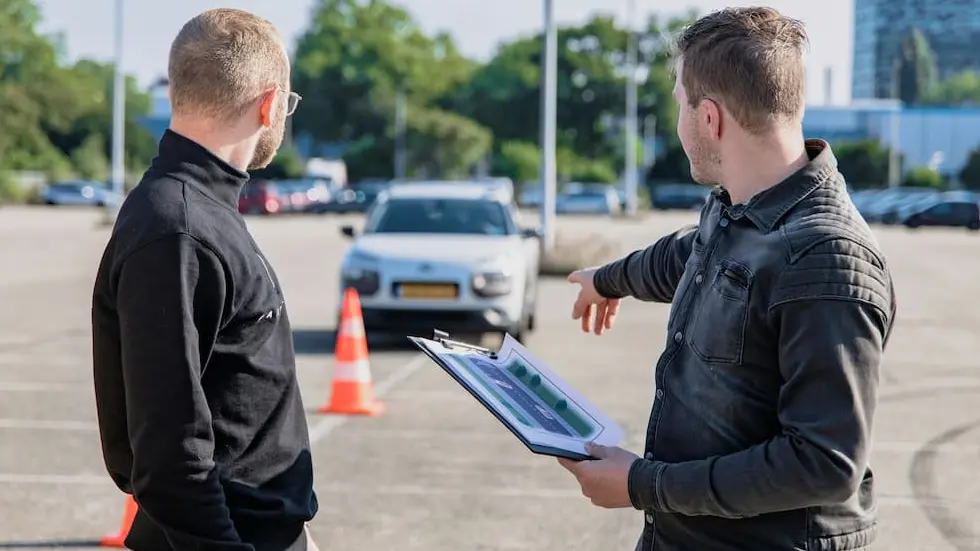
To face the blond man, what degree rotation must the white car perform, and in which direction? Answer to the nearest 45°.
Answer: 0° — it already faces them

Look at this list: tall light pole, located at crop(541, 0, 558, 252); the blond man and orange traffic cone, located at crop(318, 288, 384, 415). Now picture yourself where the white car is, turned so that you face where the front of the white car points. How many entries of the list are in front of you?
2

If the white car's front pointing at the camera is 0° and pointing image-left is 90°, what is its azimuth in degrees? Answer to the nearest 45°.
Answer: approximately 0°

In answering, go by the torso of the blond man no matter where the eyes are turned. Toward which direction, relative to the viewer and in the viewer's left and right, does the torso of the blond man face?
facing to the right of the viewer

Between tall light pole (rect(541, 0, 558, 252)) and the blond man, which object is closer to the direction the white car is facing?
the blond man

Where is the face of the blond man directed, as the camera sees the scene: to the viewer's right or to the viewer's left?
to the viewer's right

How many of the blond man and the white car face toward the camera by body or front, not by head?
1
